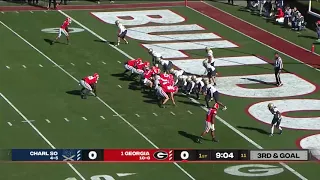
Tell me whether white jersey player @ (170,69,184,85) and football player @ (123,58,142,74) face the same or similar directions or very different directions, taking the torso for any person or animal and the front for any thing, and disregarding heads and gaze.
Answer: very different directions

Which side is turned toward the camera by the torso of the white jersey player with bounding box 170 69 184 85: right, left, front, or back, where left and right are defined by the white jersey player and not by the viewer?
left

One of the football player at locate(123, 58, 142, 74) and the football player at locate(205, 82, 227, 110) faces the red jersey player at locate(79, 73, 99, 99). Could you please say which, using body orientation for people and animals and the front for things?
the football player at locate(205, 82, 227, 110)

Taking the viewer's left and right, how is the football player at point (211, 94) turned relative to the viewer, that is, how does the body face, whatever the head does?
facing to the left of the viewer

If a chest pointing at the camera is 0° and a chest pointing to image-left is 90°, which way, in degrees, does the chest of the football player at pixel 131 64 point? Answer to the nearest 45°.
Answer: approximately 270°

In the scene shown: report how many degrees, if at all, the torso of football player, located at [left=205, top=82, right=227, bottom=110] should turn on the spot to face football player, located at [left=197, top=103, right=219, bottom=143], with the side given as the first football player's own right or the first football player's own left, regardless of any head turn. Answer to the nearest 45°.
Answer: approximately 90° to the first football player's own left

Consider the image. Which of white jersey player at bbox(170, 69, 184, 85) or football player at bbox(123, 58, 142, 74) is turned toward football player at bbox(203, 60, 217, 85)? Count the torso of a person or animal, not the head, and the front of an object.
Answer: football player at bbox(123, 58, 142, 74)

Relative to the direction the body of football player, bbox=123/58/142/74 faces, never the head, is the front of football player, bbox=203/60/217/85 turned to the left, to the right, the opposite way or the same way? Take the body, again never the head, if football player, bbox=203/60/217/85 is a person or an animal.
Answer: the opposite way

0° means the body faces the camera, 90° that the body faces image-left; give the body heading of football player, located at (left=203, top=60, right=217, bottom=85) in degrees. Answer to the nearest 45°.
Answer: approximately 90°
